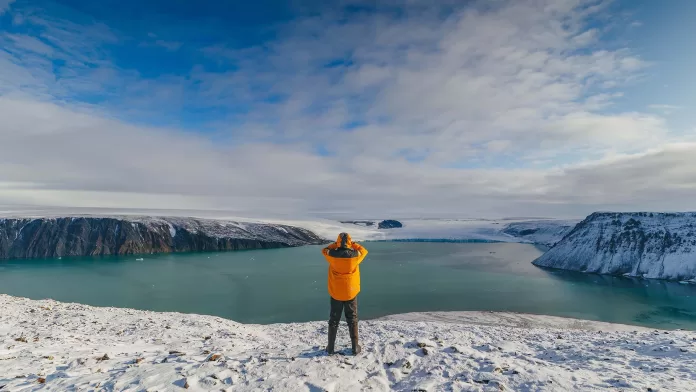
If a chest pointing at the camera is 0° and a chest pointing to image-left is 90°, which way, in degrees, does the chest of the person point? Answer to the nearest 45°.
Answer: approximately 180°
